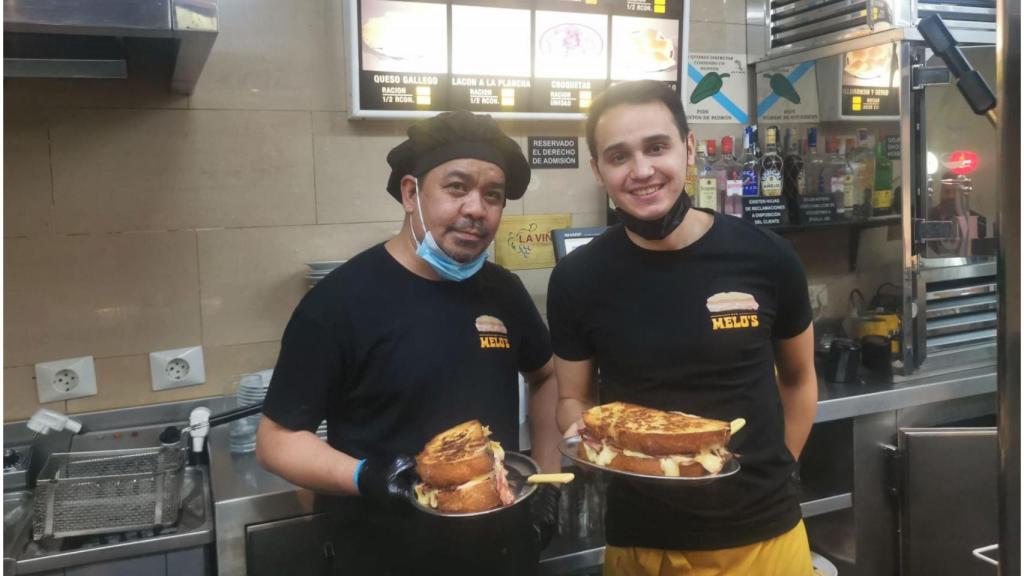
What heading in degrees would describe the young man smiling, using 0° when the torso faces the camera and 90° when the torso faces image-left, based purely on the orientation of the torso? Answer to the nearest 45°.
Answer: approximately 0°

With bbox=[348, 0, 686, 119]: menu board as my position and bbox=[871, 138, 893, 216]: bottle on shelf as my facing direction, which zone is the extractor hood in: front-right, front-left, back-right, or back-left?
back-right

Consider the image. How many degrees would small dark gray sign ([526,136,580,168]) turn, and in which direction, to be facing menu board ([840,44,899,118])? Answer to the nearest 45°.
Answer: approximately 90° to its left

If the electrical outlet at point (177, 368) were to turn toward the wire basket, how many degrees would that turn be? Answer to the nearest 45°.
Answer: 0° — it already faces it

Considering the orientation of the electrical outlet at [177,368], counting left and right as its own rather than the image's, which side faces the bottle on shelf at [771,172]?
left

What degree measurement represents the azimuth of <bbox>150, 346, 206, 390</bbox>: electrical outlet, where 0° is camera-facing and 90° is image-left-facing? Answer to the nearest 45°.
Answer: approximately 0°

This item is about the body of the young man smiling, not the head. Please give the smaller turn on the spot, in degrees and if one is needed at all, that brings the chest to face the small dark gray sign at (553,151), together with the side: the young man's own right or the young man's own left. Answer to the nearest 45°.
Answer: approximately 180°
